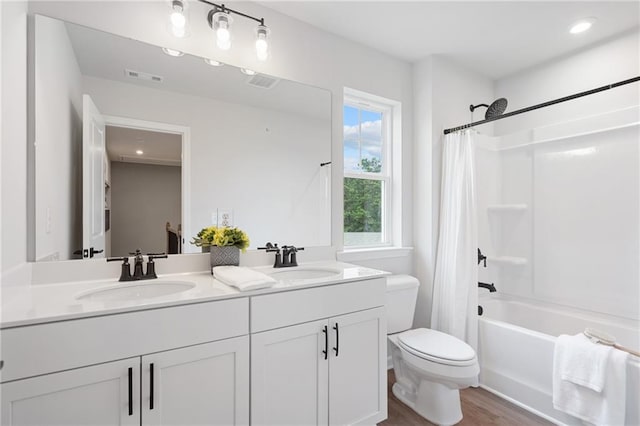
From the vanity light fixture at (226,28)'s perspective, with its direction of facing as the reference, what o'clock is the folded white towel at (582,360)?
The folded white towel is roughly at 11 o'clock from the vanity light fixture.

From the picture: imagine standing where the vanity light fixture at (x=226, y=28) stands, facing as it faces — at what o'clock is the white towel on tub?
The white towel on tub is roughly at 11 o'clock from the vanity light fixture.

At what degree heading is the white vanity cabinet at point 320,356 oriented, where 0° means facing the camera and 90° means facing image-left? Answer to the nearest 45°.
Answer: approximately 315°

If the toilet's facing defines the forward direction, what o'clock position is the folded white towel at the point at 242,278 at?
The folded white towel is roughly at 3 o'clock from the toilet.

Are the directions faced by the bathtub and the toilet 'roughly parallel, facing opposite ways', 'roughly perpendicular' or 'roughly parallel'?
roughly perpendicular

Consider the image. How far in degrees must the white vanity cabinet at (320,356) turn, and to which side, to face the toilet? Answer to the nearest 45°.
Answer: approximately 90° to its left

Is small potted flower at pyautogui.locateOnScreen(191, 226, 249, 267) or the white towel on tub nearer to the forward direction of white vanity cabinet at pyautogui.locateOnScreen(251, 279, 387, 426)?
the white towel on tub

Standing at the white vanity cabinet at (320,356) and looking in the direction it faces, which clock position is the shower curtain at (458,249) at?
The shower curtain is roughly at 9 o'clock from the white vanity cabinet.

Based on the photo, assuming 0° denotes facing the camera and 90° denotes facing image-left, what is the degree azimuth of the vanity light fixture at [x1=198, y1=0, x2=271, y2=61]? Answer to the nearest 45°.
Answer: approximately 315°

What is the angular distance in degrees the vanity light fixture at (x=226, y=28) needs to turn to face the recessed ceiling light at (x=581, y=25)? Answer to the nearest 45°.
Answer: approximately 45° to its left
